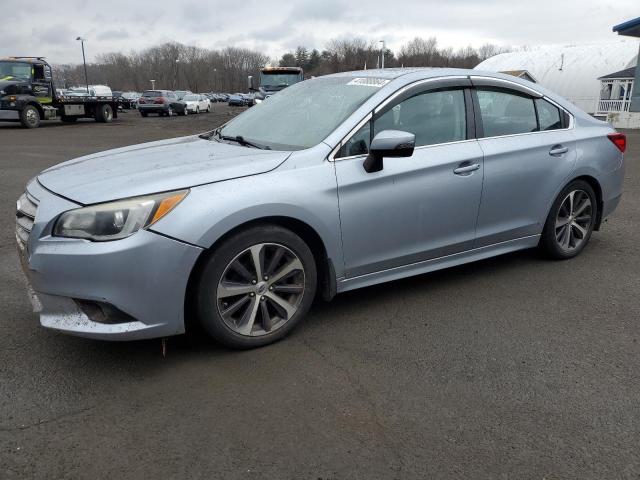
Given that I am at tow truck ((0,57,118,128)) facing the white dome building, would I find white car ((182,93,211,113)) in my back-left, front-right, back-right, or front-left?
front-left

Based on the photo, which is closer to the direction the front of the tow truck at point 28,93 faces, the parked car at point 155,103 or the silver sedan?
the silver sedan

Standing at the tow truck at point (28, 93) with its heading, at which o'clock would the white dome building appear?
The white dome building is roughly at 7 o'clock from the tow truck.

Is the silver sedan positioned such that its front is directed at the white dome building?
no

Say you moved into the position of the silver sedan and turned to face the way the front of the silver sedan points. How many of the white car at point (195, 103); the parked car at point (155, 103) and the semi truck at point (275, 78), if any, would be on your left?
0

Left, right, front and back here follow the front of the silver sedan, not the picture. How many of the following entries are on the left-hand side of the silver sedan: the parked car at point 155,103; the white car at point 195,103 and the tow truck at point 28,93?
0

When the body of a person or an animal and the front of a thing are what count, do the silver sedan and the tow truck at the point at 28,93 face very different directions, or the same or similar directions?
same or similar directions

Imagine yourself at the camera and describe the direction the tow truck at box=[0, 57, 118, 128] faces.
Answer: facing the viewer and to the left of the viewer

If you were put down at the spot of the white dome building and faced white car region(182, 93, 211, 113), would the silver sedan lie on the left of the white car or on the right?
left

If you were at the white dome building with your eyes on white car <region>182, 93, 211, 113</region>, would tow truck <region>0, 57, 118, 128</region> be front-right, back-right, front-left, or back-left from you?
front-left

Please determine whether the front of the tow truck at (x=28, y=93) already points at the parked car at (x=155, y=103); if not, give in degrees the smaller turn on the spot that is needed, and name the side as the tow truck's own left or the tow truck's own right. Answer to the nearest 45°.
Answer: approximately 180°

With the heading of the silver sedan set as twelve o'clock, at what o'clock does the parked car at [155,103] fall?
The parked car is roughly at 4 o'clock from the silver sedan.

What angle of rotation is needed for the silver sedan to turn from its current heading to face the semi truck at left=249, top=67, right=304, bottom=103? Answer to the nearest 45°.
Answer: approximately 135° to its right

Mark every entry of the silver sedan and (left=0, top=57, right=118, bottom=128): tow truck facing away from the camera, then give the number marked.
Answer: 0

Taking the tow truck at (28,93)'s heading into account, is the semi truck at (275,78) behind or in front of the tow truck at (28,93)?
behind
